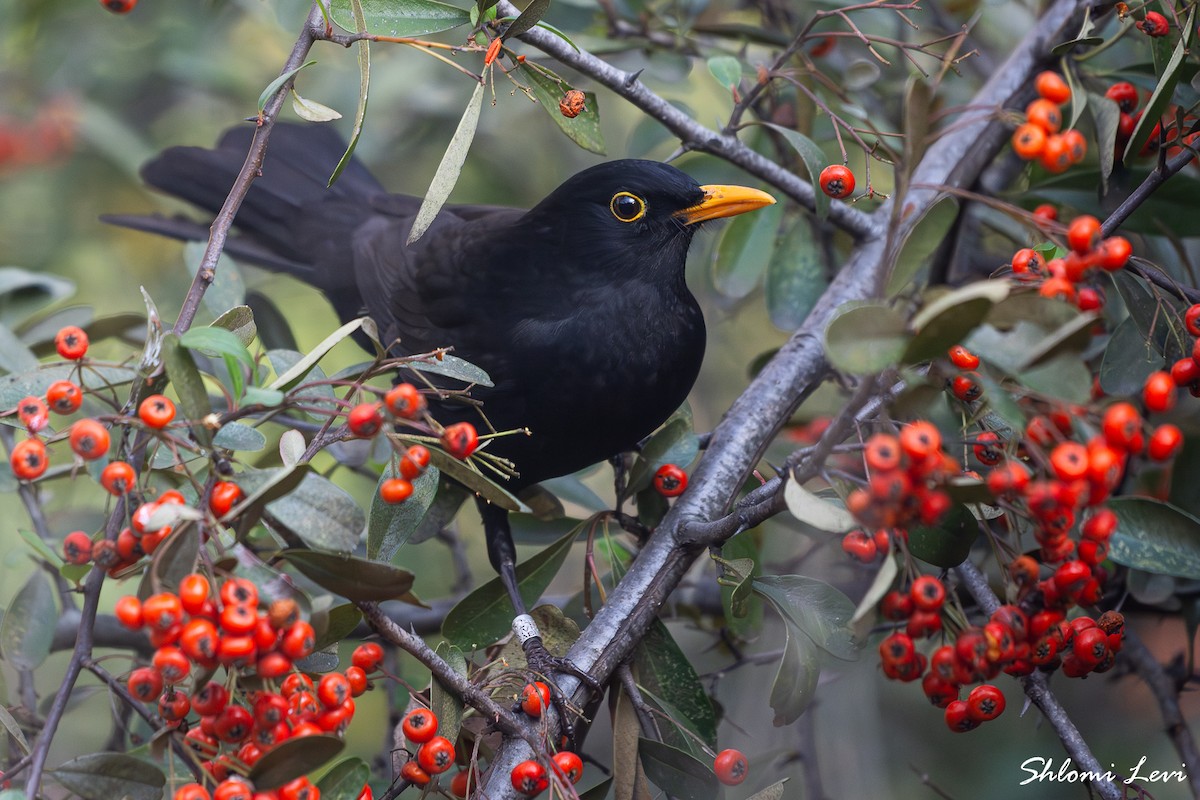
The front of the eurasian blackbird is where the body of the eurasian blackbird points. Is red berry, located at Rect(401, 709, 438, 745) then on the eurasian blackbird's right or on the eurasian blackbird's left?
on the eurasian blackbird's right

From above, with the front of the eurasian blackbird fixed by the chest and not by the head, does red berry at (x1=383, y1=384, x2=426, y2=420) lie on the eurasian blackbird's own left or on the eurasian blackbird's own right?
on the eurasian blackbird's own right

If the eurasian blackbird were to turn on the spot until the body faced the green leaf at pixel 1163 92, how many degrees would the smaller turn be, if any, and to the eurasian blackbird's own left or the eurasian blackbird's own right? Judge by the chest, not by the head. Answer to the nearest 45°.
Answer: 0° — it already faces it

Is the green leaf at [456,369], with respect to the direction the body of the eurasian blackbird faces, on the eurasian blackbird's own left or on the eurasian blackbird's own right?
on the eurasian blackbird's own right

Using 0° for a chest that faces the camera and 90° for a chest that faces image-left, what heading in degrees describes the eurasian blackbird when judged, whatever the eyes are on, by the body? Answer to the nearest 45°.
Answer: approximately 315°
